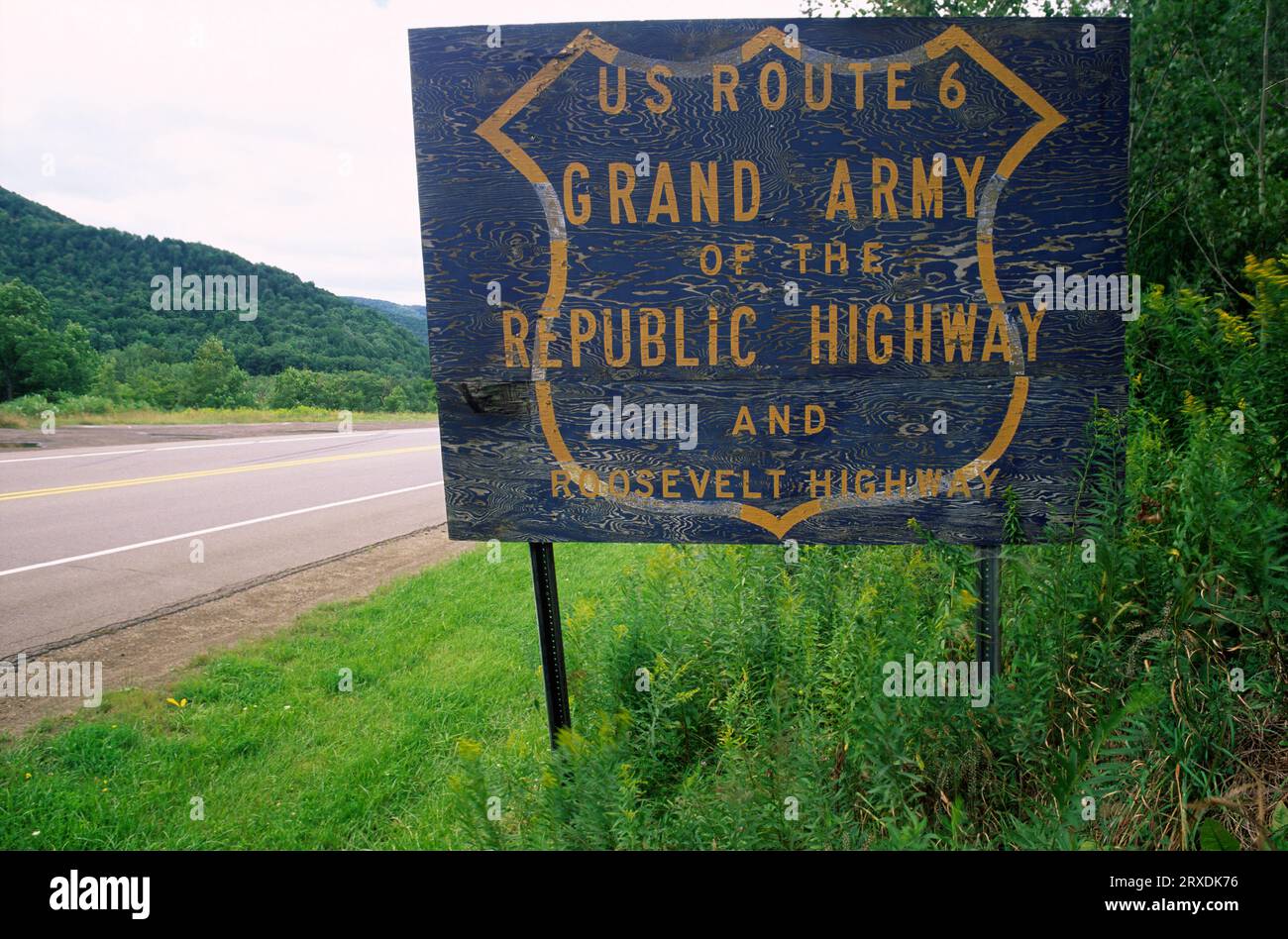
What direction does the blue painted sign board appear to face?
toward the camera

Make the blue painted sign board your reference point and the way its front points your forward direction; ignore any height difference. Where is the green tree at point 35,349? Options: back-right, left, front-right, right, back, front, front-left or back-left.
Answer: back-right

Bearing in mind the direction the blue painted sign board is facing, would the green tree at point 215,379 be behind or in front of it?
behind
